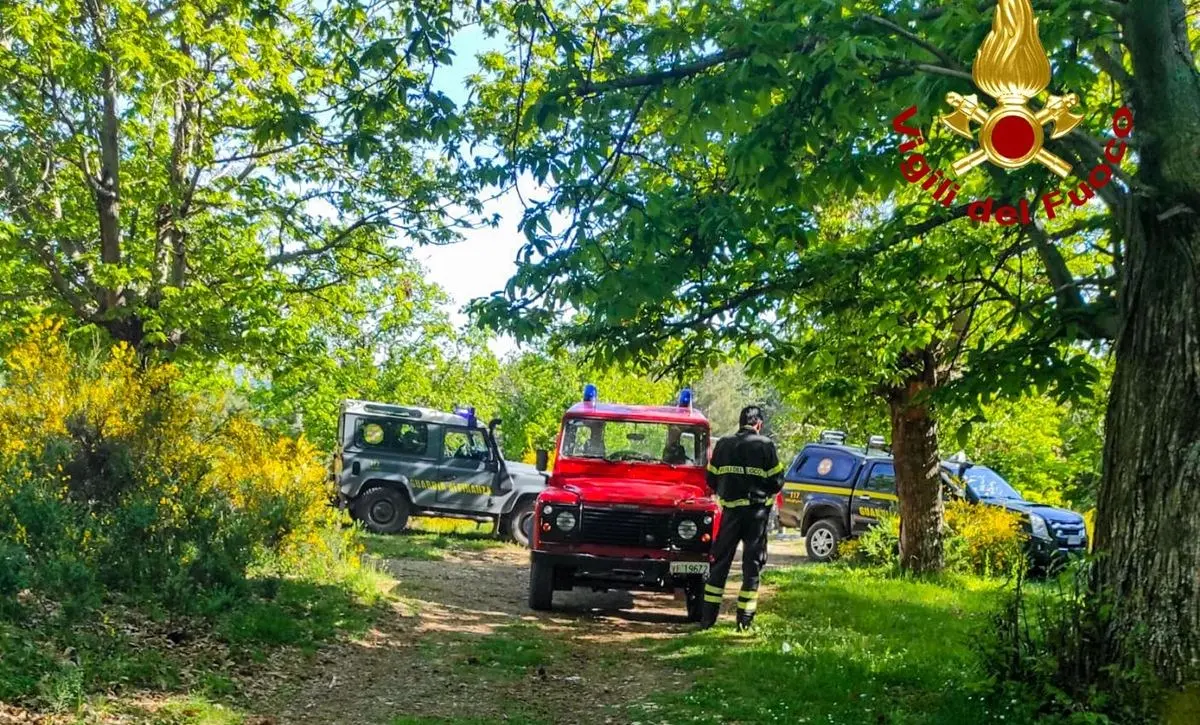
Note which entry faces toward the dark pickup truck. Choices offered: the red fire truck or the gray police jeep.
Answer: the gray police jeep

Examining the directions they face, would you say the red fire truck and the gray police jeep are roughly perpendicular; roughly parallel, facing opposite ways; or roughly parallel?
roughly perpendicular

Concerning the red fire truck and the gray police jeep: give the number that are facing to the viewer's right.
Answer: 1

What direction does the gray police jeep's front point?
to the viewer's right

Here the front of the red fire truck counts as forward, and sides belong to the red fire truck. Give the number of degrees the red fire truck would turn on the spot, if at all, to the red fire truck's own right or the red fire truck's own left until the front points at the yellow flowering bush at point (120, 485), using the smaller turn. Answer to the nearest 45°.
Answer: approximately 45° to the red fire truck's own right

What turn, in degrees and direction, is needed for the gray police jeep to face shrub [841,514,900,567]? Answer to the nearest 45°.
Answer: approximately 45° to its right

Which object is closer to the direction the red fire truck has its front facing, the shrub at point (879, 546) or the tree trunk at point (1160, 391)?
the tree trunk

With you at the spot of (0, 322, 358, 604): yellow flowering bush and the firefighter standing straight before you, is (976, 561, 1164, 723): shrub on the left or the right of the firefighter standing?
right

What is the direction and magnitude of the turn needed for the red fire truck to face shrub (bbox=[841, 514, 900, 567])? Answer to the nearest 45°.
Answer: approximately 135° to its left

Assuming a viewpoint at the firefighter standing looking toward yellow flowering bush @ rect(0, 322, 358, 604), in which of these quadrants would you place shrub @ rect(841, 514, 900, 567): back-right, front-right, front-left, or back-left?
back-right

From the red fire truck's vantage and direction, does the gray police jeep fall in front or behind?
behind

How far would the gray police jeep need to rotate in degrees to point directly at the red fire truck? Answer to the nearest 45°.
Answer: approximately 90° to its right

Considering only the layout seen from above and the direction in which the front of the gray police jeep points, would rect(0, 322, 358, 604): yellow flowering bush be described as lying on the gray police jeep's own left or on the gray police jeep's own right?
on the gray police jeep's own right

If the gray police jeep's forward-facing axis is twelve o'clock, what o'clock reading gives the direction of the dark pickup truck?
The dark pickup truck is roughly at 12 o'clock from the gray police jeep.
